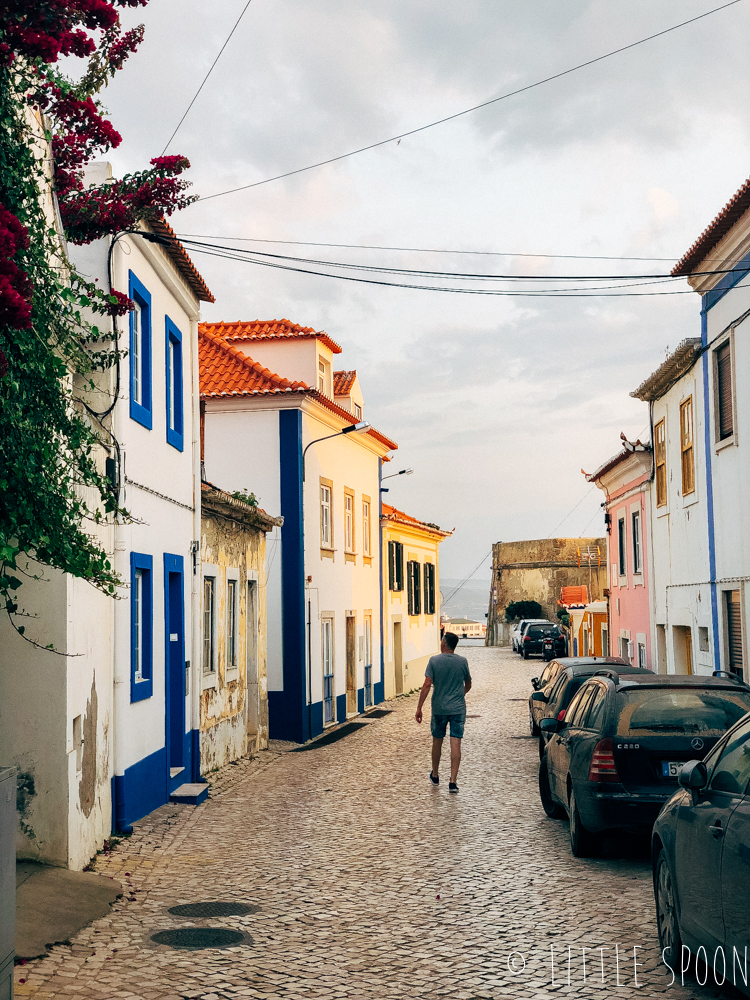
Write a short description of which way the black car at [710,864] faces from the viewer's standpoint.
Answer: facing away from the viewer and to the left of the viewer

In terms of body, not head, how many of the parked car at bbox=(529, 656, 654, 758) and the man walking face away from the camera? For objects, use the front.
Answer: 2

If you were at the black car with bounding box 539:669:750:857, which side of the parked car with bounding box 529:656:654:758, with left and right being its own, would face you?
back

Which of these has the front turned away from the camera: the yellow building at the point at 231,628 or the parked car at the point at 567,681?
the parked car

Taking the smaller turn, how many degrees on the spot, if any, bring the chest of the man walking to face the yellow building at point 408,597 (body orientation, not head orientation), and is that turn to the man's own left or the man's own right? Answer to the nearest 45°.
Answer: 0° — they already face it

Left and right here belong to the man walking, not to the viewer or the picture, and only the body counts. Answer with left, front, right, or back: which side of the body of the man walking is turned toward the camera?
back

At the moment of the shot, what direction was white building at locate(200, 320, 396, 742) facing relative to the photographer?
facing to the right of the viewer

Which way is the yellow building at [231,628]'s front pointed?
to the viewer's right

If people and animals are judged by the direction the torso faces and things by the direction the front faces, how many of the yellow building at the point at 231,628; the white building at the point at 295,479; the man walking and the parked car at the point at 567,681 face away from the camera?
2

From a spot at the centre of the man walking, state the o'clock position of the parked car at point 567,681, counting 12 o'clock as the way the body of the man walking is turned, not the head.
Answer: The parked car is roughly at 1 o'clock from the man walking.

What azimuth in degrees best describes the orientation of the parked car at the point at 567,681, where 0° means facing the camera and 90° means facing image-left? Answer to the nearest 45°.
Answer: approximately 180°

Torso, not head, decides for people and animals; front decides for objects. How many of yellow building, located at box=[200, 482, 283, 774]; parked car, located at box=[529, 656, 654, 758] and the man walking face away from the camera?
2
